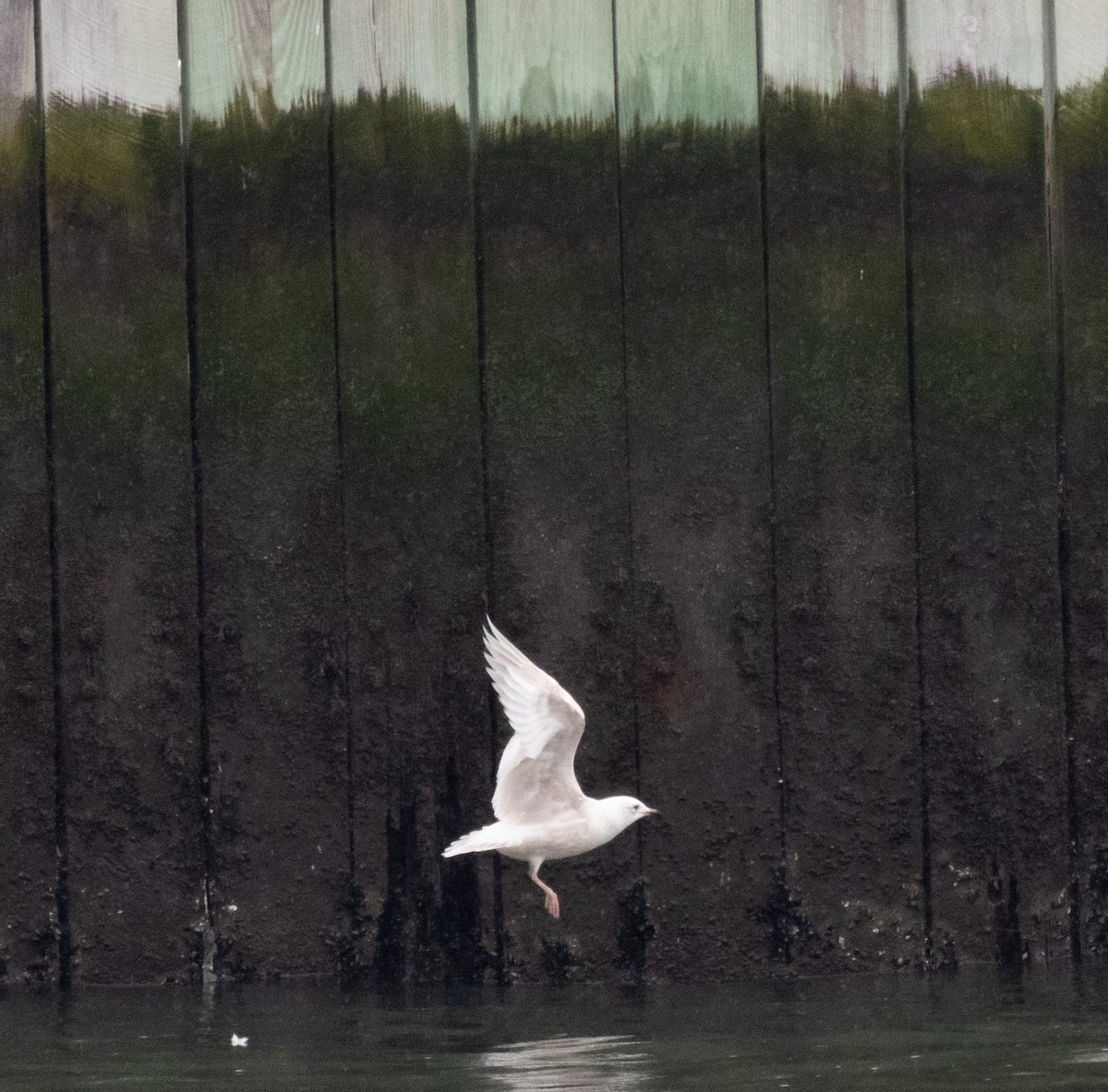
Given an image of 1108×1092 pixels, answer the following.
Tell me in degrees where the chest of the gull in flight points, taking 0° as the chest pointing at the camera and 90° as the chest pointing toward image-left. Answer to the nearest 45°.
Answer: approximately 270°
